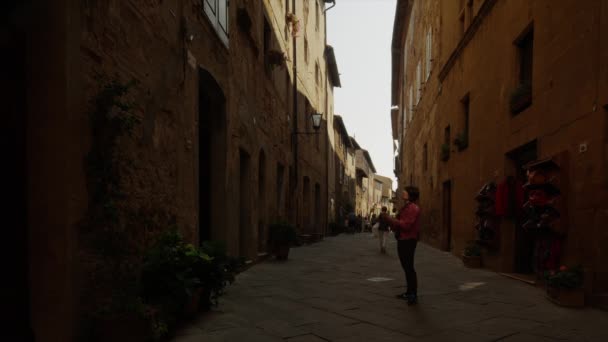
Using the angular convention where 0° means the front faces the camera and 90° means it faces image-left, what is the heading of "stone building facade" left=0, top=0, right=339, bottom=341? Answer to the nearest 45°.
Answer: approximately 270°

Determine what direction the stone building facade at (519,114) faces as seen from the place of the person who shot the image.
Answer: facing to the left of the viewer

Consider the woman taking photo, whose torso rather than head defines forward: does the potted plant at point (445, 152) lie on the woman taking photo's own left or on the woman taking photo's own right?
on the woman taking photo's own right

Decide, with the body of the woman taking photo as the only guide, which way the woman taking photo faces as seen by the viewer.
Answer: to the viewer's left

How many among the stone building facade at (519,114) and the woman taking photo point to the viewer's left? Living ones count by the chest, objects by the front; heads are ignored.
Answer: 2

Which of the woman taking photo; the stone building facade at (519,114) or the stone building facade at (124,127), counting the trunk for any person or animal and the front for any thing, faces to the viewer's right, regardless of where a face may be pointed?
the stone building facade at (124,127)
